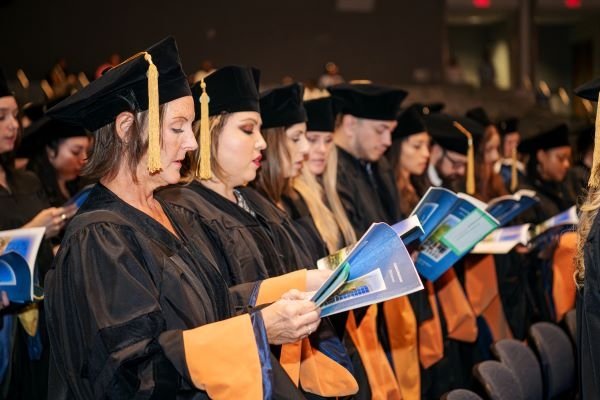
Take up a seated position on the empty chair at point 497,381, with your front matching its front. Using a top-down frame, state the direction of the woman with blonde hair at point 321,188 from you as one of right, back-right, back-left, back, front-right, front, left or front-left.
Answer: back

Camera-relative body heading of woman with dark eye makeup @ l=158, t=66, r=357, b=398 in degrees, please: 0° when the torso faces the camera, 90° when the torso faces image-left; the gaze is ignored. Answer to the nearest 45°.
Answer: approximately 315°

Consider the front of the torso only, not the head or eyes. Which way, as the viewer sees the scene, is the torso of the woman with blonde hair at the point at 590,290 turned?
to the viewer's right

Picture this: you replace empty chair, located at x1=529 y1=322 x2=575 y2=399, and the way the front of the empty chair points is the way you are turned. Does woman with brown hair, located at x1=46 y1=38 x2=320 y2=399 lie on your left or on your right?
on your right

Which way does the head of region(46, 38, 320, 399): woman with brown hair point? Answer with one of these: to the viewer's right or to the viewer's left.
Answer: to the viewer's right

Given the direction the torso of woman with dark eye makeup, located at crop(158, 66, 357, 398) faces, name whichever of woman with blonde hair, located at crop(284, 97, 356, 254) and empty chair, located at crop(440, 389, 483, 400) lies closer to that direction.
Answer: the empty chair
